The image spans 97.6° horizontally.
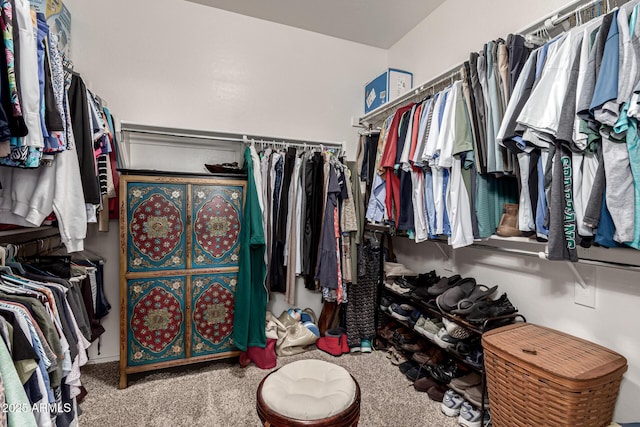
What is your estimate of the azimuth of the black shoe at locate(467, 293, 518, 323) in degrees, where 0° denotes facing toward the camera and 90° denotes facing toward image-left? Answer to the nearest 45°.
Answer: approximately 45°

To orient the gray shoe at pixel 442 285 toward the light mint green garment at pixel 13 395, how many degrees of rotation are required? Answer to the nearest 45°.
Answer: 0° — it already faces it

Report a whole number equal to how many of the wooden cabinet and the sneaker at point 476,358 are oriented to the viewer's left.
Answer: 1

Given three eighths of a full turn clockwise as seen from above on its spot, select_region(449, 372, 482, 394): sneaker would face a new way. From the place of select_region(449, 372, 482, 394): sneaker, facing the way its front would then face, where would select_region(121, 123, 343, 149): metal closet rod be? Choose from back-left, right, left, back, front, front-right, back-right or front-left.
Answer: left
